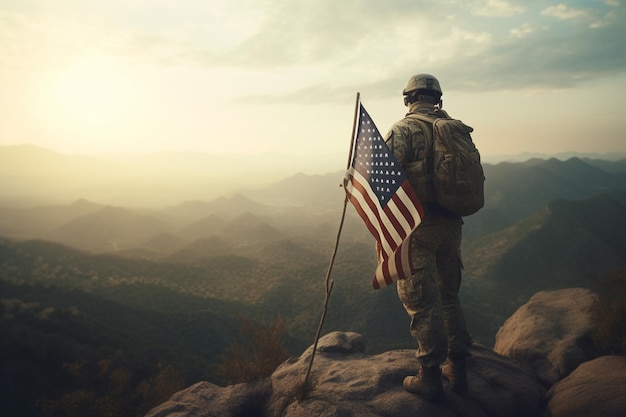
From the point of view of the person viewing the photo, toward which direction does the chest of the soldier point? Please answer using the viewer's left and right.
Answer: facing away from the viewer and to the left of the viewer

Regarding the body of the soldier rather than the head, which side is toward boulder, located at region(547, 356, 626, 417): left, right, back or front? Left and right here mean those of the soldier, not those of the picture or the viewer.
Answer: right
